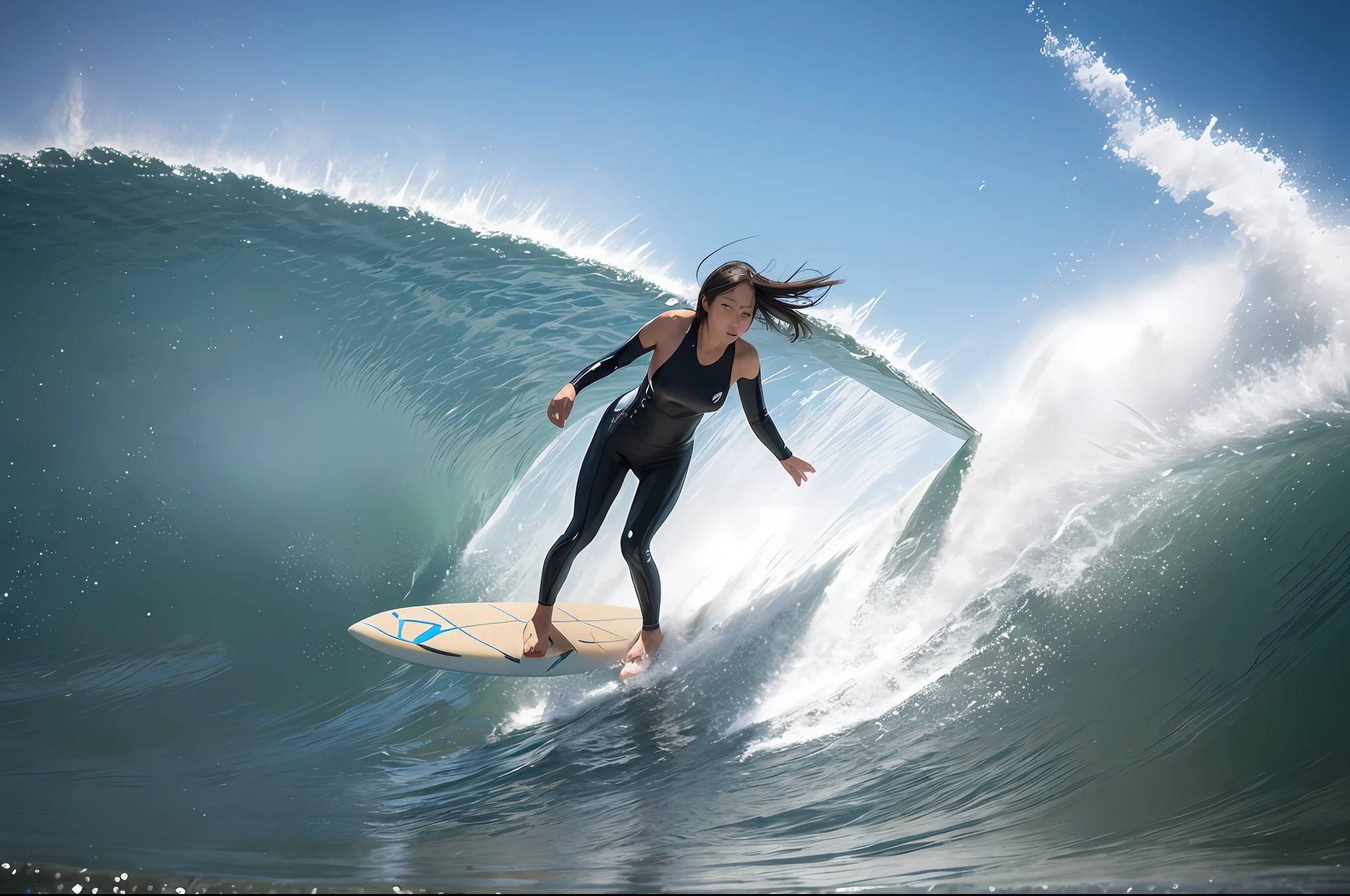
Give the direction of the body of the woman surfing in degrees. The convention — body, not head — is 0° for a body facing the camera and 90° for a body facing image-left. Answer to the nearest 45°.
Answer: approximately 0°

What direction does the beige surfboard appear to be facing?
to the viewer's left
